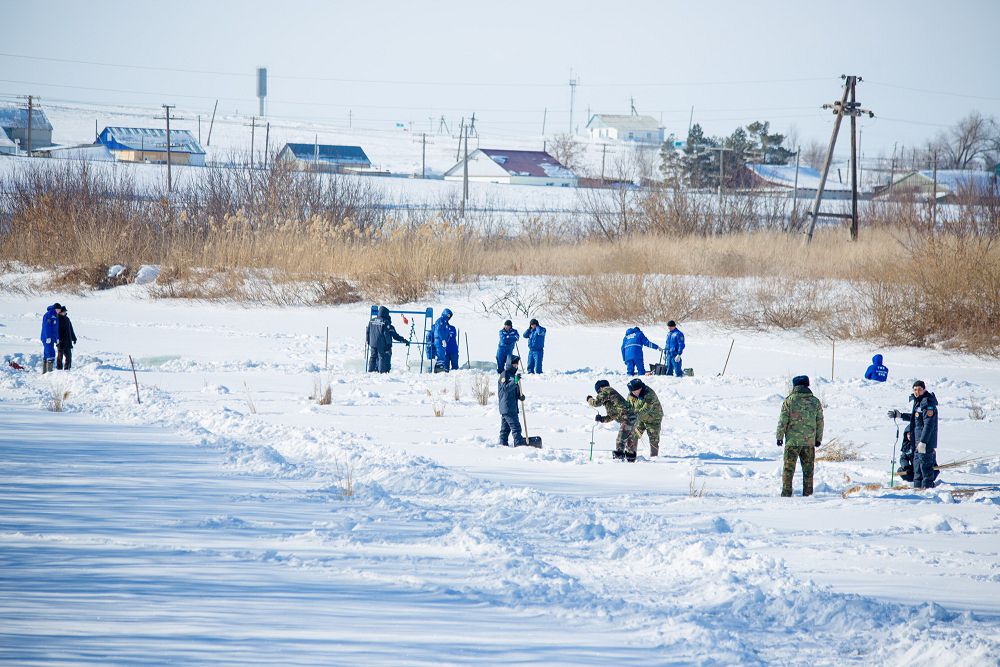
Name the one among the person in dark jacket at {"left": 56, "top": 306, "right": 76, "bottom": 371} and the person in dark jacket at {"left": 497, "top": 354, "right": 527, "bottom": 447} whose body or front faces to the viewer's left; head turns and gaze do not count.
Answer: the person in dark jacket at {"left": 56, "top": 306, "right": 76, "bottom": 371}

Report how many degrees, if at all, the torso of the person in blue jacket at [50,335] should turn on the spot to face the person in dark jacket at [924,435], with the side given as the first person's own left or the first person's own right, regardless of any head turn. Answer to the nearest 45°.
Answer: approximately 45° to the first person's own right

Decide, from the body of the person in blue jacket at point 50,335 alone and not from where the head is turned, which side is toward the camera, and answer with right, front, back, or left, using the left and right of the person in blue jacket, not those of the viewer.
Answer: right

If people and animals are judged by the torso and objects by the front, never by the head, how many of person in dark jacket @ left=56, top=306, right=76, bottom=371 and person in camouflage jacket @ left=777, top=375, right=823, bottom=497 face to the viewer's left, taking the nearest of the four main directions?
1

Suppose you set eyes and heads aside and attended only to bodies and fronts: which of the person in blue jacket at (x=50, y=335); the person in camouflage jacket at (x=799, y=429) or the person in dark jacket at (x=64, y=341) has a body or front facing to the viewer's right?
the person in blue jacket

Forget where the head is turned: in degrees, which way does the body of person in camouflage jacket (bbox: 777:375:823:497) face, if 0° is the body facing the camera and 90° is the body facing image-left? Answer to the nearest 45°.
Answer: approximately 180°

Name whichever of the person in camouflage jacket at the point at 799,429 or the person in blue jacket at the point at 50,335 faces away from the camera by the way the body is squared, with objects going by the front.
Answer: the person in camouflage jacket

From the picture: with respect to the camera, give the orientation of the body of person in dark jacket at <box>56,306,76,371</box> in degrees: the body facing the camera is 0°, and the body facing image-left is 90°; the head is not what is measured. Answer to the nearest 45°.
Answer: approximately 90°

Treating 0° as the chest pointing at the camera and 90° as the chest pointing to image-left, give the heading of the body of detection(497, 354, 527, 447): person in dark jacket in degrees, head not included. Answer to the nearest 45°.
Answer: approximately 315°

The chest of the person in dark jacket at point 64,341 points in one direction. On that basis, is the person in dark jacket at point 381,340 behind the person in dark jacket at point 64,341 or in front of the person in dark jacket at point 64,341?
behind
